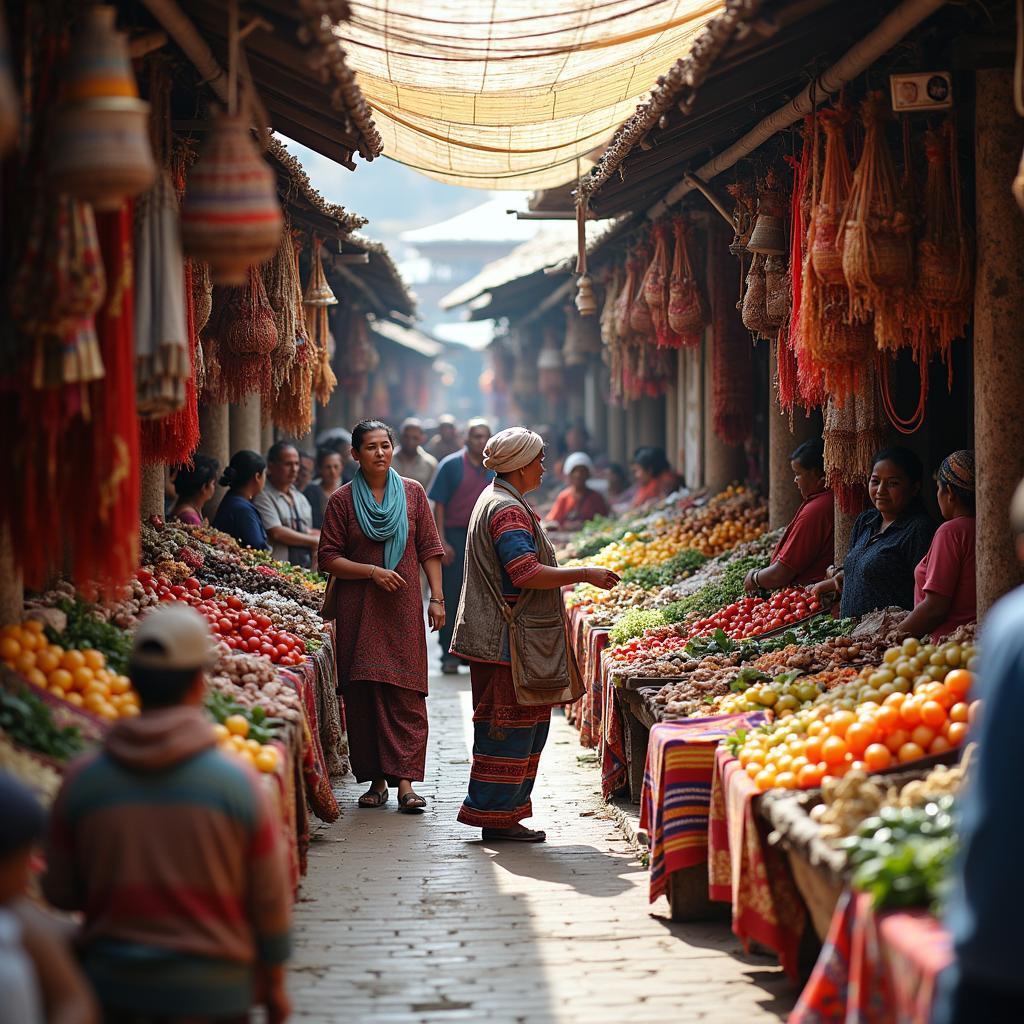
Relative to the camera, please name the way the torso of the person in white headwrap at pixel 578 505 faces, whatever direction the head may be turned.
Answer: toward the camera

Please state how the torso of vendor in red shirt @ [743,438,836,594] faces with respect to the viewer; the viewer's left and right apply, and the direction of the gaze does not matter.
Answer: facing to the left of the viewer

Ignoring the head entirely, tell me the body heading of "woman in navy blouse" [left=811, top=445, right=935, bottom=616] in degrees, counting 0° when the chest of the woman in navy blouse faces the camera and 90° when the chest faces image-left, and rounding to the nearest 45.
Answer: approximately 45°

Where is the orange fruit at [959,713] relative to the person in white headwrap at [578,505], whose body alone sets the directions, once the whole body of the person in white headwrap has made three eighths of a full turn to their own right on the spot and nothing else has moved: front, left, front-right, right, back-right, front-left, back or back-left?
back-left

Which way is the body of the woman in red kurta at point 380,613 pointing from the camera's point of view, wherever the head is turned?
toward the camera

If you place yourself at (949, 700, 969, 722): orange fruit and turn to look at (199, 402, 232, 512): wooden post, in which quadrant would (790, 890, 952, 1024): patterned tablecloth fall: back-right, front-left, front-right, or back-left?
back-left

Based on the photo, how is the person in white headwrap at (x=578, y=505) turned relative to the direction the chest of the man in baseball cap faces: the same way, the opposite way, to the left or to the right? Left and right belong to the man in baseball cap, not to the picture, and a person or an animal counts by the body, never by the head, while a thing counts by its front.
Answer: the opposite way

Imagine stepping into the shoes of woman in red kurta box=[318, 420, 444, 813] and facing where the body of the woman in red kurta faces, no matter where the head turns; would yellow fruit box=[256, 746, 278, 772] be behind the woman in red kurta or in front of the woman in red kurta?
in front

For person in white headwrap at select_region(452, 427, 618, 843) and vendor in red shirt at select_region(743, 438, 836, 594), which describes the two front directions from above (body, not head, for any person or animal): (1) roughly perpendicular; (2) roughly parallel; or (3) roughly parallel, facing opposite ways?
roughly parallel, facing opposite ways

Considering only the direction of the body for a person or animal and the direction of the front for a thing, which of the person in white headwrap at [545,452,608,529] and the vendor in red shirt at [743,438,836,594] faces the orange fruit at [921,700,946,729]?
the person in white headwrap

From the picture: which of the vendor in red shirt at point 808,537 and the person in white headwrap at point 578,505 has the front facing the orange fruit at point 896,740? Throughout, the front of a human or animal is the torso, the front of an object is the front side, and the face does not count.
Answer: the person in white headwrap

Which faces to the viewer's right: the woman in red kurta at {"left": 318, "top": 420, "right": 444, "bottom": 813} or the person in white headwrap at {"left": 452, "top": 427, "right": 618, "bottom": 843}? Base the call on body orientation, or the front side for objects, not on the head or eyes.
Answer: the person in white headwrap

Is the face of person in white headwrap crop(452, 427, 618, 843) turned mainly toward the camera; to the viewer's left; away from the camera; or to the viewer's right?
to the viewer's right

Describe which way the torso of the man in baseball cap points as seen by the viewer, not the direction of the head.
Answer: away from the camera

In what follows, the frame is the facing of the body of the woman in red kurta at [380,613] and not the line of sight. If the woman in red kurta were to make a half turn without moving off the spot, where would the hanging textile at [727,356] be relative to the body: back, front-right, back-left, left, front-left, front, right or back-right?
front-right

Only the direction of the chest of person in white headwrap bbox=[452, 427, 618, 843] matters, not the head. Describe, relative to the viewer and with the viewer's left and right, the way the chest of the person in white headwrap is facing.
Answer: facing to the right of the viewer

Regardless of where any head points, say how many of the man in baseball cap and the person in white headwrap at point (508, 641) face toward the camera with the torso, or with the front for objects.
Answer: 0

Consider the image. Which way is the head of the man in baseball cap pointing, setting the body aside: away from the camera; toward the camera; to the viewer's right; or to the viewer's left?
away from the camera
